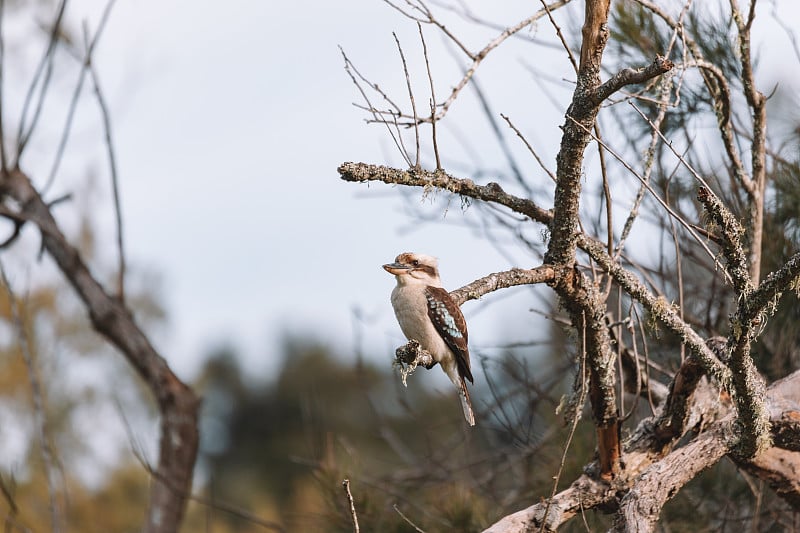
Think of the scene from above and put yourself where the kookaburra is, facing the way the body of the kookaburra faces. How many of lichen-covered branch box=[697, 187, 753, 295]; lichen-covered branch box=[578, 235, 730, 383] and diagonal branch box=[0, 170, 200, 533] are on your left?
2

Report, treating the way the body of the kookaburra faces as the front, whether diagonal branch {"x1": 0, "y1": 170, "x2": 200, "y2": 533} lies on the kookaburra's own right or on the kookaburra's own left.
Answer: on the kookaburra's own right

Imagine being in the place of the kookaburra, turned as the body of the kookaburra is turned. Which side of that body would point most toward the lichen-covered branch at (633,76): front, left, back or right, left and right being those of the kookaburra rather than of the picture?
back

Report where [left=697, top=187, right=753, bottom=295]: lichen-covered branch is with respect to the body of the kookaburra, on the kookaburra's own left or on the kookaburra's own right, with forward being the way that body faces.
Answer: on the kookaburra's own left

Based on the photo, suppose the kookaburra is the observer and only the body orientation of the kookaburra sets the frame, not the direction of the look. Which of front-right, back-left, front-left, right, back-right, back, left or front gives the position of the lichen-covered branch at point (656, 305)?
left

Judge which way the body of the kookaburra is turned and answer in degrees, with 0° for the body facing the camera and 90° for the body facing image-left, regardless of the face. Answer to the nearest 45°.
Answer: approximately 45°
